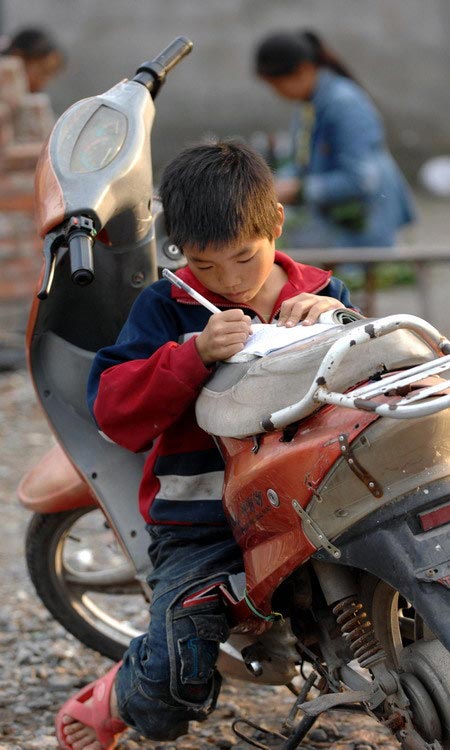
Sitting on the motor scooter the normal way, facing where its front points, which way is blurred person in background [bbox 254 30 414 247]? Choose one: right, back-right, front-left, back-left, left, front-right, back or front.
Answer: front-right

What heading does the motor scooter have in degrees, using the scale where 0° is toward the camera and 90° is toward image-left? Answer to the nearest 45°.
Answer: approximately 135°

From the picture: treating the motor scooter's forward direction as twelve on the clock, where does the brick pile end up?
The brick pile is roughly at 1 o'clock from the motor scooter.

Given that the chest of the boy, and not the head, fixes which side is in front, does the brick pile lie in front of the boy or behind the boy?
behind

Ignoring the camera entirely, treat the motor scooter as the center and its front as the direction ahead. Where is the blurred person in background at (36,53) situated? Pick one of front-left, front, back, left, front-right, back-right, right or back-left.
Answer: front-right

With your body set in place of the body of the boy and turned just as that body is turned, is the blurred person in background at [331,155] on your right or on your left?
on your left

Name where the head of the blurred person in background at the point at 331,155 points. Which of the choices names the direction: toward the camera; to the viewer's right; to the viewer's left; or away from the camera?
to the viewer's left

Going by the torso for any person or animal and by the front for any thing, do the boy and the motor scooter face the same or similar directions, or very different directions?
very different directions

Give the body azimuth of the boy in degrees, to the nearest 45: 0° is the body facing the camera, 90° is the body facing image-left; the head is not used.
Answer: approximately 315°

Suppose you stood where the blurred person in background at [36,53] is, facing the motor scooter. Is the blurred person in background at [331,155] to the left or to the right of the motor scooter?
left

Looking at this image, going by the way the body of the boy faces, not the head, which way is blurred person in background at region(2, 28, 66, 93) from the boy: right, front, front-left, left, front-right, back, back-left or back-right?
back-left
